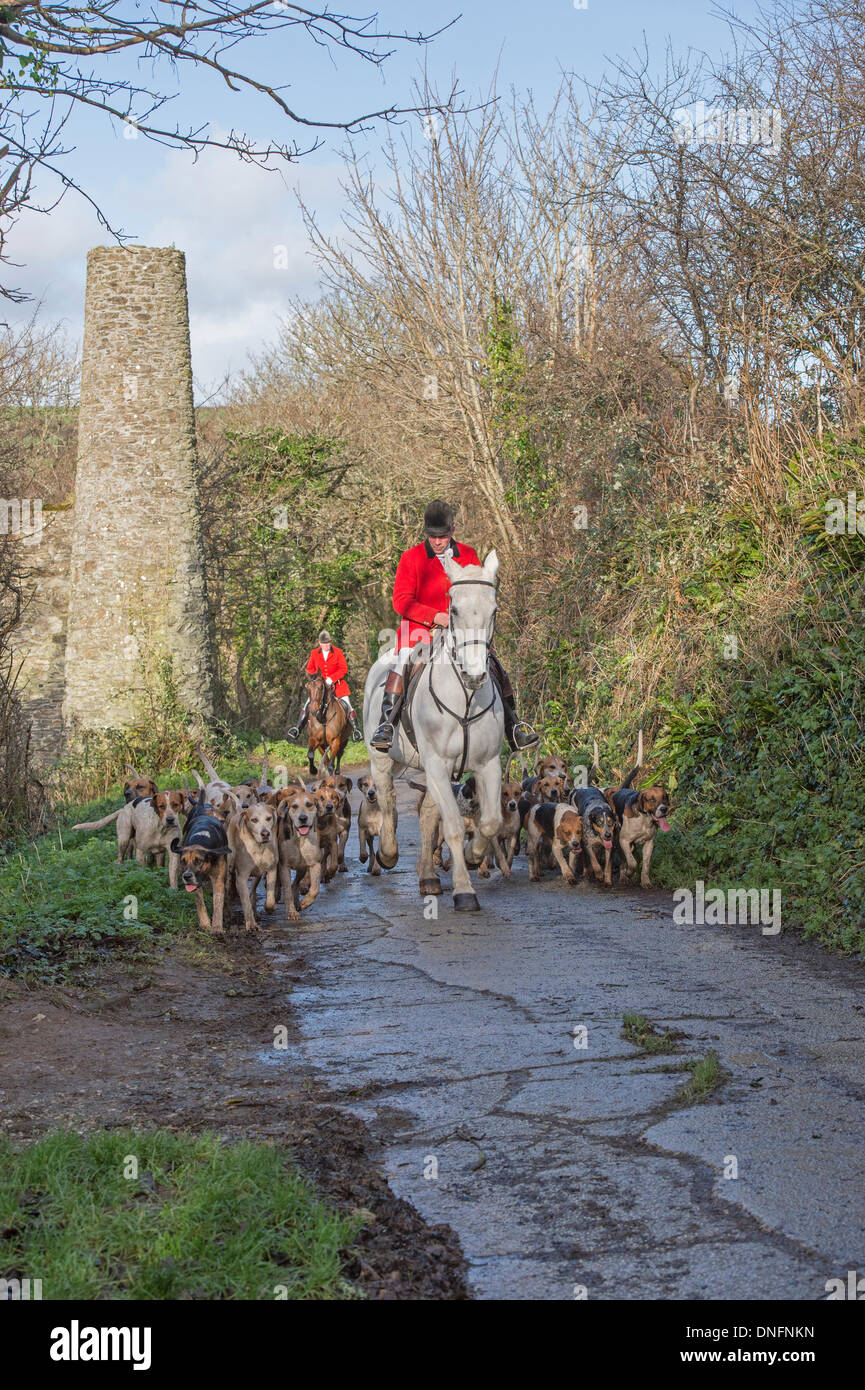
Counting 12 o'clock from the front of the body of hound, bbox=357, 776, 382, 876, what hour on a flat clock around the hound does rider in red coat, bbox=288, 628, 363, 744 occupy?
The rider in red coat is roughly at 6 o'clock from the hound.

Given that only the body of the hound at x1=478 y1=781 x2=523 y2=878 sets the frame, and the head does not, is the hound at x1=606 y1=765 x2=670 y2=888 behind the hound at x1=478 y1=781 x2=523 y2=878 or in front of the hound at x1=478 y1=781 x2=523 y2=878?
in front

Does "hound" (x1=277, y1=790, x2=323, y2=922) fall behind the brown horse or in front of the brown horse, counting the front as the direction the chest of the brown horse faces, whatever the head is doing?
in front

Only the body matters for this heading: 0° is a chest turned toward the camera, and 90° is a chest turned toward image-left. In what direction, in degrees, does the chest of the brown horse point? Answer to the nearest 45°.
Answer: approximately 0°

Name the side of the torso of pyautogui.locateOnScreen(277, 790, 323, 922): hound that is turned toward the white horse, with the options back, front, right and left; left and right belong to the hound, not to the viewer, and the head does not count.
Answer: left
